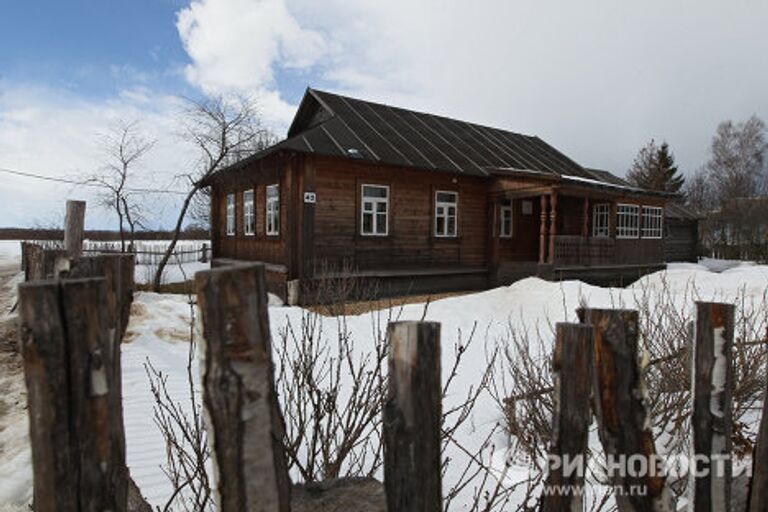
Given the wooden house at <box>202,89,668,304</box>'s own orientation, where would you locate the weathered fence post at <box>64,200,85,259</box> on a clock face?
The weathered fence post is roughly at 2 o'clock from the wooden house.

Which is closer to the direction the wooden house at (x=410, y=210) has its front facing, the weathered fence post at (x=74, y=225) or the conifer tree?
the weathered fence post

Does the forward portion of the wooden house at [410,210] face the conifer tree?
no

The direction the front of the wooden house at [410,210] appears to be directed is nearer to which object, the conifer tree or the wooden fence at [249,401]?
the wooden fence

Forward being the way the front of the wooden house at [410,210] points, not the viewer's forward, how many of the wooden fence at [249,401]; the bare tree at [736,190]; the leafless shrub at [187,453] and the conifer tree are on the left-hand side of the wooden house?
2

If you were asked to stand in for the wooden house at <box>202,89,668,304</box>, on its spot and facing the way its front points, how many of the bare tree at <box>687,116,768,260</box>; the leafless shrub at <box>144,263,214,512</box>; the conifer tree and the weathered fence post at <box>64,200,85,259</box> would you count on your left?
2

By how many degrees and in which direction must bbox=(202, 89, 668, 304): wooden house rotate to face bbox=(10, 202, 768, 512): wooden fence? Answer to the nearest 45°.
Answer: approximately 45° to its right

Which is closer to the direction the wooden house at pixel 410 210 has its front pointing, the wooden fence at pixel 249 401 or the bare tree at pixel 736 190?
the wooden fence

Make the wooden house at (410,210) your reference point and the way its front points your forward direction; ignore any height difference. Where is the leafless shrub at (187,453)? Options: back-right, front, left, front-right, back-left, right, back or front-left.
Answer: front-right

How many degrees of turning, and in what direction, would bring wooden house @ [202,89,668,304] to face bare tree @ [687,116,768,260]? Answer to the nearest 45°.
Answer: approximately 90° to its left

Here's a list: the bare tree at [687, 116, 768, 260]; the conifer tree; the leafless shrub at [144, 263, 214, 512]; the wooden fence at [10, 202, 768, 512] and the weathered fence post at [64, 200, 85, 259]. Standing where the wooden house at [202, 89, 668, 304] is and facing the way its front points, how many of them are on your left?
2

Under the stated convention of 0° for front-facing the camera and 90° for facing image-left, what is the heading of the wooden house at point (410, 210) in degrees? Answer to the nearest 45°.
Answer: approximately 315°

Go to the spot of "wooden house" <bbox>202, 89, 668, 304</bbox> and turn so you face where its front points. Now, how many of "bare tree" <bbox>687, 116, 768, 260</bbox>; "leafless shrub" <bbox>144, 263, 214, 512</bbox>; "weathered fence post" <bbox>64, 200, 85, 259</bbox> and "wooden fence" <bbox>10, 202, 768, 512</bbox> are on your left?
1
